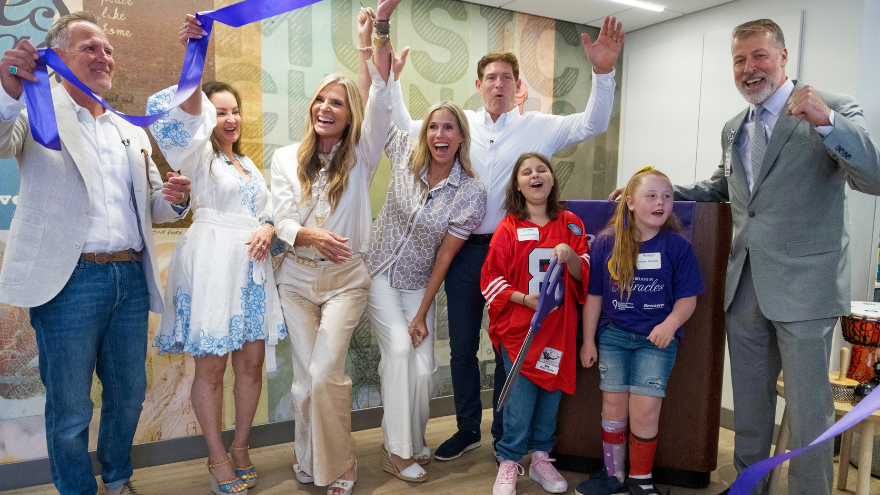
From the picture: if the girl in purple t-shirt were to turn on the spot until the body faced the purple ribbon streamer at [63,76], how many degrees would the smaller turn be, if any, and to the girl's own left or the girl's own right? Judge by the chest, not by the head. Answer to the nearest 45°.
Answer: approximately 45° to the girl's own right

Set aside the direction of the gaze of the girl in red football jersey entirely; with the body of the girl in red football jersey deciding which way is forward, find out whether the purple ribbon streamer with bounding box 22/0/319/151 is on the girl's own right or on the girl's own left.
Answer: on the girl's own right

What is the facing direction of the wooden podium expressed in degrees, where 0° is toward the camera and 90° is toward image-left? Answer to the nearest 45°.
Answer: approximately 0°

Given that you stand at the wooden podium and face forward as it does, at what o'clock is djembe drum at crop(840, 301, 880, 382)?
The djembe drum is roughly at 8 o'clock from the wooden podium.

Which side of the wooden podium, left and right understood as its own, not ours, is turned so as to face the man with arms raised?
right

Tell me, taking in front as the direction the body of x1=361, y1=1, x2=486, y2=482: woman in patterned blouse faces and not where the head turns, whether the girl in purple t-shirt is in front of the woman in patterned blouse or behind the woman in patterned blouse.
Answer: in front

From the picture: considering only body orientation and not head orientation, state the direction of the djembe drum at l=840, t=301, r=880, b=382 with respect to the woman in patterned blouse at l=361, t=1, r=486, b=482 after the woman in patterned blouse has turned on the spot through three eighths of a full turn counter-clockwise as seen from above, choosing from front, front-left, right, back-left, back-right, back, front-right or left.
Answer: right

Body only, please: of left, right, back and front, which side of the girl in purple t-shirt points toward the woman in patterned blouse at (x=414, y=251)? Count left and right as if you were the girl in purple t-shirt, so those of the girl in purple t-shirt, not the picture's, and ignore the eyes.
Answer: right

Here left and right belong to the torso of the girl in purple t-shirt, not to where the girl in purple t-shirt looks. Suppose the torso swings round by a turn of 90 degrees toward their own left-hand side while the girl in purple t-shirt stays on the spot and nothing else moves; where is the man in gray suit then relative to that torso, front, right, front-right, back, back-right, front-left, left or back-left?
front

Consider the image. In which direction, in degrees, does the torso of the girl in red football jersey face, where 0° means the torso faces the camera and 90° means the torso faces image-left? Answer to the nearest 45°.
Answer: approximately 0°

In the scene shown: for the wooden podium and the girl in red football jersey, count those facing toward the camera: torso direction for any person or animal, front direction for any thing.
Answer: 2

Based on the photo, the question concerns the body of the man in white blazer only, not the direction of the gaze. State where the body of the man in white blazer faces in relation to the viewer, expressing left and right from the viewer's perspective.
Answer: facing the viewer and to the right of the viewer

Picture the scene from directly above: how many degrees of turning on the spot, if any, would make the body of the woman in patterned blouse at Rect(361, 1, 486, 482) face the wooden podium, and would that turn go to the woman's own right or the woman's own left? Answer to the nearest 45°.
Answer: approximately 45° to the woman's own left

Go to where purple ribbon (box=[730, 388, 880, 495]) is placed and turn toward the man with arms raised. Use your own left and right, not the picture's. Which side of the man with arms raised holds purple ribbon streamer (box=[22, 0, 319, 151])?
left
